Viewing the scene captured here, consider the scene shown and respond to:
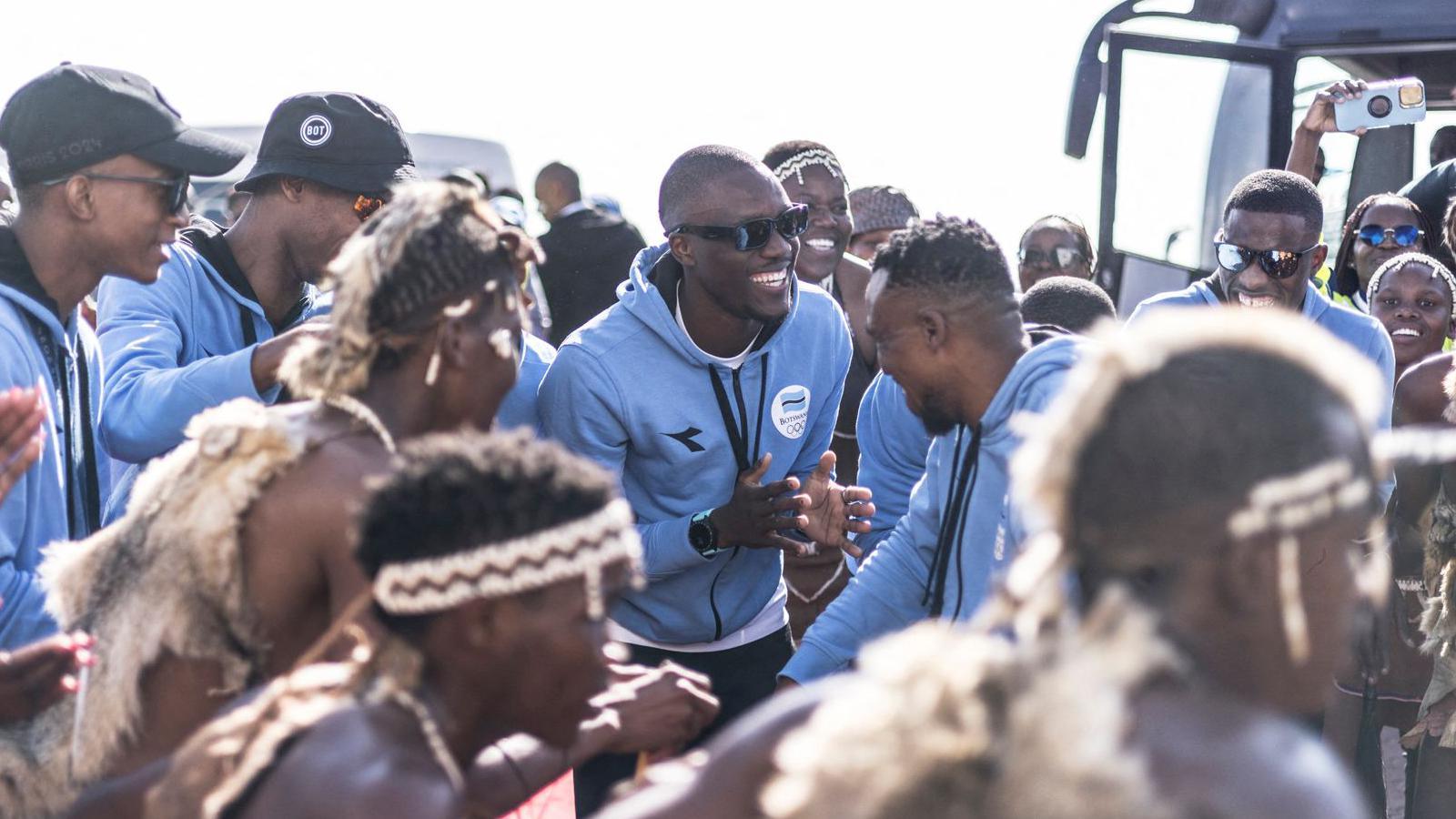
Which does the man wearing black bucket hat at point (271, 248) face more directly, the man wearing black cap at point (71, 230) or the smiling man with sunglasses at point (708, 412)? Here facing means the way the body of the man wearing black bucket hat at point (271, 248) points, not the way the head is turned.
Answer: the smiling man with sunglasses

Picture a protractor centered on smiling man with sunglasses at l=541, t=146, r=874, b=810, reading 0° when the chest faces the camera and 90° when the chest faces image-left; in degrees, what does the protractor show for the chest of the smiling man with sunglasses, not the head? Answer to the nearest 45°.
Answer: approximately 315°

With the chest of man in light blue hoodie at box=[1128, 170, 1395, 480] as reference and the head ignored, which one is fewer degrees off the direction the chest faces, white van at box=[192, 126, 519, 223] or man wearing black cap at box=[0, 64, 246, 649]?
the man wearing black cap

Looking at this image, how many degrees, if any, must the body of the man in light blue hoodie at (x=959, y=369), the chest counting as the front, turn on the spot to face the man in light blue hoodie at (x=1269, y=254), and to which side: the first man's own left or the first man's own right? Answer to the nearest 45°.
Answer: approximately 180°

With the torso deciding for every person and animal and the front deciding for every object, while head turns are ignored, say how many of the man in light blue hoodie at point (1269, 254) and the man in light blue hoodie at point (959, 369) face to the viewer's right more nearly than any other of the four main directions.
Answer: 0

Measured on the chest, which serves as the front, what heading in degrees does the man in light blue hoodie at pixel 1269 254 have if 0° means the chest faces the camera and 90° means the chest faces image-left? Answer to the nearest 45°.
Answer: approximately 0°

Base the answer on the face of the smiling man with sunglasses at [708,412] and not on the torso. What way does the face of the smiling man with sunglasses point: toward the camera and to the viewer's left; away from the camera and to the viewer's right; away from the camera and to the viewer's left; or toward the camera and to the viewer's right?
toward the camera and to the viewer's right

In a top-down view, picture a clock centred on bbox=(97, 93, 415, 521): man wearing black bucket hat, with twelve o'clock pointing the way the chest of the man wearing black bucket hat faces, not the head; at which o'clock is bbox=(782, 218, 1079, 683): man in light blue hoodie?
The man in light blue hoodie is roughly at 12 o'clock from the man wearing black bucket hat.

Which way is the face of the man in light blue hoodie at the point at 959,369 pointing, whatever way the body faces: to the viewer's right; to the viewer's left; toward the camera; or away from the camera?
to the viewer's left

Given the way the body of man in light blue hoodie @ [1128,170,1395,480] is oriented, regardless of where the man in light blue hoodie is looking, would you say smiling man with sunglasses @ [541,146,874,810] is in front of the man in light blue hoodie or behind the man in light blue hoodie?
in front

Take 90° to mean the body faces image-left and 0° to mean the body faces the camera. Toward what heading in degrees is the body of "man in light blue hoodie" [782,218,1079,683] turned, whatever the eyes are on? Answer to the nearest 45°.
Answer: approximately 45°

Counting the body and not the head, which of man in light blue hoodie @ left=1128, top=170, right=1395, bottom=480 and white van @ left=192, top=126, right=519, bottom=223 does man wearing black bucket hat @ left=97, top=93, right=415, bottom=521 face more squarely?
the man in light blue hoodie

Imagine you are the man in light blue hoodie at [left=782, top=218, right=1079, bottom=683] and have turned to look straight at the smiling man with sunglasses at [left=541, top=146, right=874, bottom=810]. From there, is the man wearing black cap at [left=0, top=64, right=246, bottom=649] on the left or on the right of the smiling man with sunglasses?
left

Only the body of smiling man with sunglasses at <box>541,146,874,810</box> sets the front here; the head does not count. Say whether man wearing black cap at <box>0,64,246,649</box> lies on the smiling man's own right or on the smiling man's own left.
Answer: on the smiling man's own right

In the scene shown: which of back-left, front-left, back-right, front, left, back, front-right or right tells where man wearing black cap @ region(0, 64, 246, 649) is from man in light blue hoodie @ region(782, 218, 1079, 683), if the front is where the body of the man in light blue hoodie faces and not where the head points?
front-right
